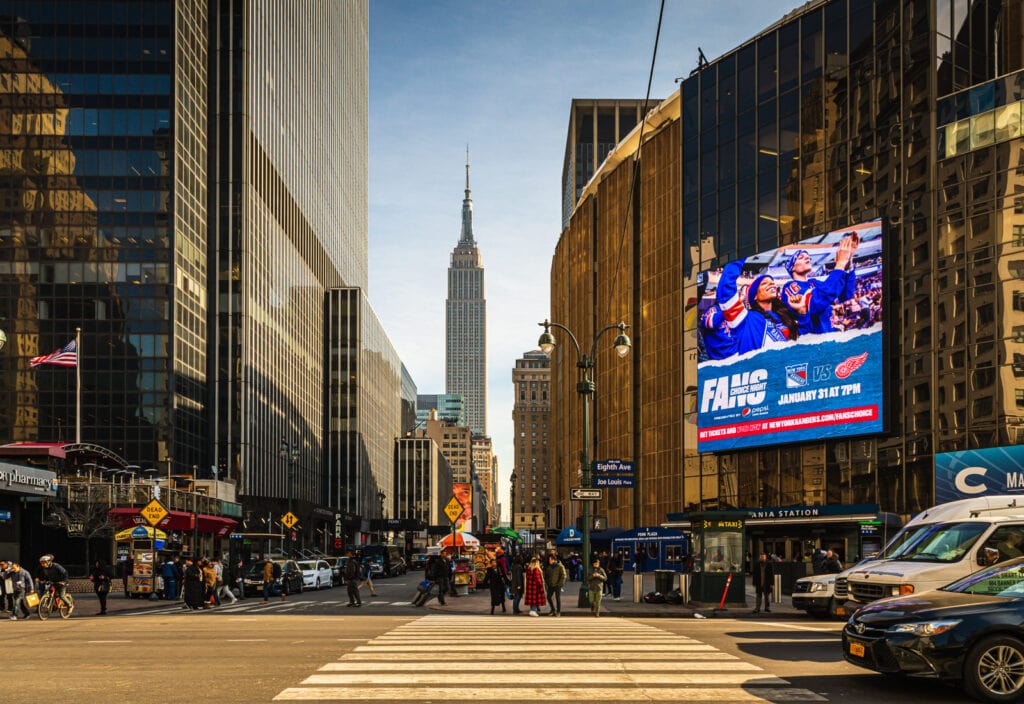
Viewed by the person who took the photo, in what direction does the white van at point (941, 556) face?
facing the viewer and to the left of the viewer

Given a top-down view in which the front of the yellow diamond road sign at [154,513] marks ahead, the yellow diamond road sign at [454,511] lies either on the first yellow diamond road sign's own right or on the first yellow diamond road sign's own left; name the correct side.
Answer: on the first yellow diamond road sign's own left

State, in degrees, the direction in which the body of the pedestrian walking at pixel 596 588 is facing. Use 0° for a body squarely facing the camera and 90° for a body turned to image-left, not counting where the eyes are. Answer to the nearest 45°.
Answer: approximately 0°

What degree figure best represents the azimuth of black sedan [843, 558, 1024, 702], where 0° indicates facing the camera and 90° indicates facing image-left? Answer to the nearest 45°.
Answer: approximately 45°

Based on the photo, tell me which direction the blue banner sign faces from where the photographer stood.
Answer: facing the viewer

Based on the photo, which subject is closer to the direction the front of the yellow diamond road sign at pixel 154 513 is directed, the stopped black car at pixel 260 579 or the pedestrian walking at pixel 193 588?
the pedestrian walking

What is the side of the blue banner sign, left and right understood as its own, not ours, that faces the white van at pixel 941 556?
front

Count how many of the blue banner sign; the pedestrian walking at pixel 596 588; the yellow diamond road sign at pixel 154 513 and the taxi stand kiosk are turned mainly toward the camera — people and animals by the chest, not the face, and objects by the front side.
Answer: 4
